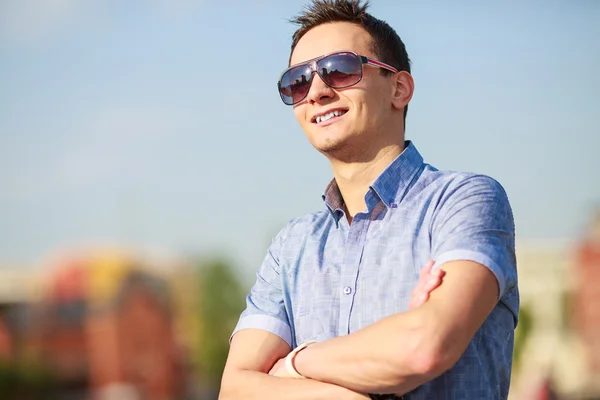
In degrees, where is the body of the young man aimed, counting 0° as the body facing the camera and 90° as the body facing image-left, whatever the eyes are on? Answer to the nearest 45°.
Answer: approximately 45°

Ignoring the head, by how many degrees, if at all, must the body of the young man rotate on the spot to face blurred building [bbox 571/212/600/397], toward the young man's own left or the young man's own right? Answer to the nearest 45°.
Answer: approximately 135° to the young man's own right
